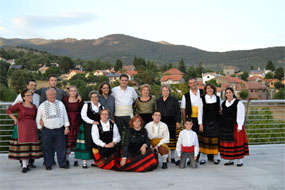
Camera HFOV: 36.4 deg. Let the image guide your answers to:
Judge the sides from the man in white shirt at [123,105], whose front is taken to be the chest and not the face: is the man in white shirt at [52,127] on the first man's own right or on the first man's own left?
on the first man's own right

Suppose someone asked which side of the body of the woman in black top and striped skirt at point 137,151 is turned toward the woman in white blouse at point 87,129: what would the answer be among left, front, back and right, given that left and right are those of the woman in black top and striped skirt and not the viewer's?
right

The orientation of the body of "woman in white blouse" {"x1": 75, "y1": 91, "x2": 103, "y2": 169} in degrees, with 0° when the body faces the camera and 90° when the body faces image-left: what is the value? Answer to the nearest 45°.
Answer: approximately 315°

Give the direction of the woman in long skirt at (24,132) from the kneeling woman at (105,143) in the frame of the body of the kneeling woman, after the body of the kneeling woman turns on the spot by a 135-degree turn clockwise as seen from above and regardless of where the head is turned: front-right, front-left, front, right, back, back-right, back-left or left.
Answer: front-left

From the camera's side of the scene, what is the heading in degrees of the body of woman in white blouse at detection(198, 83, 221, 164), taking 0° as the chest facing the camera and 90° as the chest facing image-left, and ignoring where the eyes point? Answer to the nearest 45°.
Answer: approximately 0°

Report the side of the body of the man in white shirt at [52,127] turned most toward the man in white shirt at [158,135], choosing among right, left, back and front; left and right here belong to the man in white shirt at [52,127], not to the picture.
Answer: left

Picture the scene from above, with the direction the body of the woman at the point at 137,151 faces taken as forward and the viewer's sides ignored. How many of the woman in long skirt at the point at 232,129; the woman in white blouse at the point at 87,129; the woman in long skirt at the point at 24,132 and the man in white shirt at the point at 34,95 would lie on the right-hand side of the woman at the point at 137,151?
3

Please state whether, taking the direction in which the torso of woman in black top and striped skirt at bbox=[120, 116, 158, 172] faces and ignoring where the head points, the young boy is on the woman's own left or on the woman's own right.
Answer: on the woman's own left

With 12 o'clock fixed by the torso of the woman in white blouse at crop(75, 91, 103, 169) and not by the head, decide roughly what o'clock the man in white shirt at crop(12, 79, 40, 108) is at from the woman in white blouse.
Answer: The man in white shirt is roughly at 5 o'clock from the woman in white blouse.
